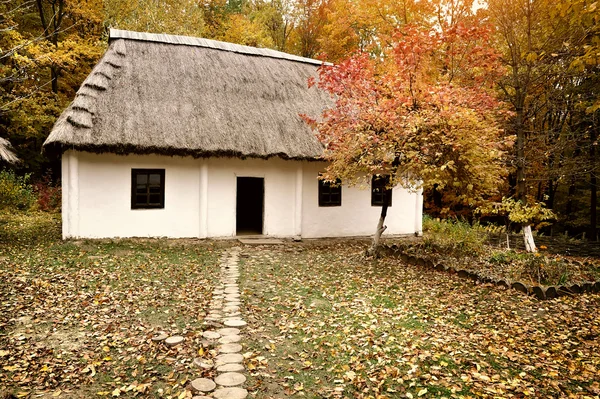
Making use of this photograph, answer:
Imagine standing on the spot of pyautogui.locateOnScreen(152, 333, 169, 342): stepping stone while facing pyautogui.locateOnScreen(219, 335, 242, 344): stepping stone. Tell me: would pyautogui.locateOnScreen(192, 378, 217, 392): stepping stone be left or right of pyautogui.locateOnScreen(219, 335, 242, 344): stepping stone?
right

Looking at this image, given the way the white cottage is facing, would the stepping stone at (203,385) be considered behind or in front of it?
in front

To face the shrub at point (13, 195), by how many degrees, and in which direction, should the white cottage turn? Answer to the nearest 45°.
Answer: approximately 135° to its right

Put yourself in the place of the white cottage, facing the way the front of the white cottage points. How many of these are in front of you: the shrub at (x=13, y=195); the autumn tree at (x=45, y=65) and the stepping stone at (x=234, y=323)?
1

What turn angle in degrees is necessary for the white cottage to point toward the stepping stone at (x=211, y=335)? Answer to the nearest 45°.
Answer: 0° — it already faces it

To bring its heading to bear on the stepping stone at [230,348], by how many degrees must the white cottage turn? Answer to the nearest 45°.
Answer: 0° — it already faces it

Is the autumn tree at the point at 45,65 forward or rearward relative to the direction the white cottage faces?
rearward

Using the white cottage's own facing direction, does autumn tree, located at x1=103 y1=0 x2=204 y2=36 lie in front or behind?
behind

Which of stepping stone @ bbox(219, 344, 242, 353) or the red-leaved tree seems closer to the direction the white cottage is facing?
the stepping stone

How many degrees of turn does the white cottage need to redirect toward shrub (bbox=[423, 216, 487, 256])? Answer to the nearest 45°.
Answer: approximately 90° to its left

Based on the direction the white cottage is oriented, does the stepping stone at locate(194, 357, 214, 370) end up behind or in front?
in front

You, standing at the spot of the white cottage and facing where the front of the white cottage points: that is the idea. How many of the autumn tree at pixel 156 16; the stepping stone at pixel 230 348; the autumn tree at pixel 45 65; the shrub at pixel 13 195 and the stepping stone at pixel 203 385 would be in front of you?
2

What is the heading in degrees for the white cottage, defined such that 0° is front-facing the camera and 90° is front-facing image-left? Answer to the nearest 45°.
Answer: approximately 0°

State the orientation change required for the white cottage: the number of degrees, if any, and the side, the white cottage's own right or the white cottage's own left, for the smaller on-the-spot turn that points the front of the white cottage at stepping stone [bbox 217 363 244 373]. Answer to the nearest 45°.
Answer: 0° — it already faces it

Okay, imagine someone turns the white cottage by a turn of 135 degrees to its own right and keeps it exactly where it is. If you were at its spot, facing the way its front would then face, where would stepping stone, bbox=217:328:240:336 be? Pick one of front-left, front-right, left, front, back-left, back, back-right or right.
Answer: back-left

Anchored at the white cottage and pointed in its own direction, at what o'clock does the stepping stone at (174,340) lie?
The stepping stone is roughly at 12 o'clock from the white cottage.

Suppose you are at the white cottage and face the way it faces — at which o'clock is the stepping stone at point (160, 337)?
The stepping stone is roughly at 12 o'clock from the white cottage.
